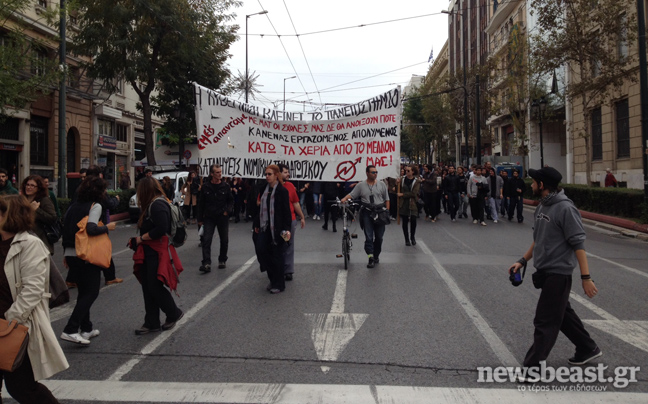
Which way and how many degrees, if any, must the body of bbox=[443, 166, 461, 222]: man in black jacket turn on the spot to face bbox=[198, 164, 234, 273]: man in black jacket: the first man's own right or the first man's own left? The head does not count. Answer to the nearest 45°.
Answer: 0° — they already face them

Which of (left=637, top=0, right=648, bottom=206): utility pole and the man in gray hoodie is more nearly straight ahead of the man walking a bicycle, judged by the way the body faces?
the man in gray hoodie

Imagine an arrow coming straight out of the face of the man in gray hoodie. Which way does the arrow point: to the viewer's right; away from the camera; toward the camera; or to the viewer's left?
to the viewer's left

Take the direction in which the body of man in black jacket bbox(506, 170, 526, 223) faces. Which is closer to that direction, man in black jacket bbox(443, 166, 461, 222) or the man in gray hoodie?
the man in gray hoodie

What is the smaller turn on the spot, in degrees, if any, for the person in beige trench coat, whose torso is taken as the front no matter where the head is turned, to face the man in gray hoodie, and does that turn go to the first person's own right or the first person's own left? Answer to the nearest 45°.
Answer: approximately 180°

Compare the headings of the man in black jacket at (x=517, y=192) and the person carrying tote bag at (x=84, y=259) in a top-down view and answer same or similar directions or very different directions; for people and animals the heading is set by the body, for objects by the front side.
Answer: very different directions

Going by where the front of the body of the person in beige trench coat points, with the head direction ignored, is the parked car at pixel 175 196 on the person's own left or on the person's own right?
on the person's own right

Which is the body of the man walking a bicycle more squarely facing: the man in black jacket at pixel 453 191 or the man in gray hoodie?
the man in gray hoodie

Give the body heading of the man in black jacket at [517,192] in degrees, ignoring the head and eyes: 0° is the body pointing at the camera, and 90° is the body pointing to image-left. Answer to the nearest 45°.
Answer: approximately 0°

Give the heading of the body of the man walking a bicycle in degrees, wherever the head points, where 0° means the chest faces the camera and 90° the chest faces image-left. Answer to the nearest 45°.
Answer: approximately 0°

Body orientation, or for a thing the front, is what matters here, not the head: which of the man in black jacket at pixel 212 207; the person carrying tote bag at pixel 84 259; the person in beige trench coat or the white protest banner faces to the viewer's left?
the person in beige trench coat

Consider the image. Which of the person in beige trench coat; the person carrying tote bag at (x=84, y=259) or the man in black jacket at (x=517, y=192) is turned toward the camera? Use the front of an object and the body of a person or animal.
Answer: the man in black jacket

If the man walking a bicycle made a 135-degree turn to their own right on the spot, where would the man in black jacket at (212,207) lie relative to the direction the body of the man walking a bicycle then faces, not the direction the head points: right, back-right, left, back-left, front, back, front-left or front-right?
front-left
